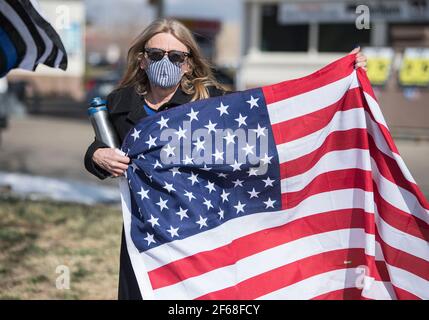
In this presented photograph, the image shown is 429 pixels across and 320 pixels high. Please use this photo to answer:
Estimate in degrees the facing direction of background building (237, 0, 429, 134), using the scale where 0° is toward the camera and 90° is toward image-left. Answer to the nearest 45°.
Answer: approximately 0°

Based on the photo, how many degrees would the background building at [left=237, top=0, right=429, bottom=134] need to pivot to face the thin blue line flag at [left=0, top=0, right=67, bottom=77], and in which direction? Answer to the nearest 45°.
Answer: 0° — it already faces it

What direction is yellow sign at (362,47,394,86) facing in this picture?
toward the camera

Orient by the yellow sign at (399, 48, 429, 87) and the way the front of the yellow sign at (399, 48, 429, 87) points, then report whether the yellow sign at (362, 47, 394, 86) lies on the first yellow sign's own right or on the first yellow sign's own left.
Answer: on the first yellow sign's own right

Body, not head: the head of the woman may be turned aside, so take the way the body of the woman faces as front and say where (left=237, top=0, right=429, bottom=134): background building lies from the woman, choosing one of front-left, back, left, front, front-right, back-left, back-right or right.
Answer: back
